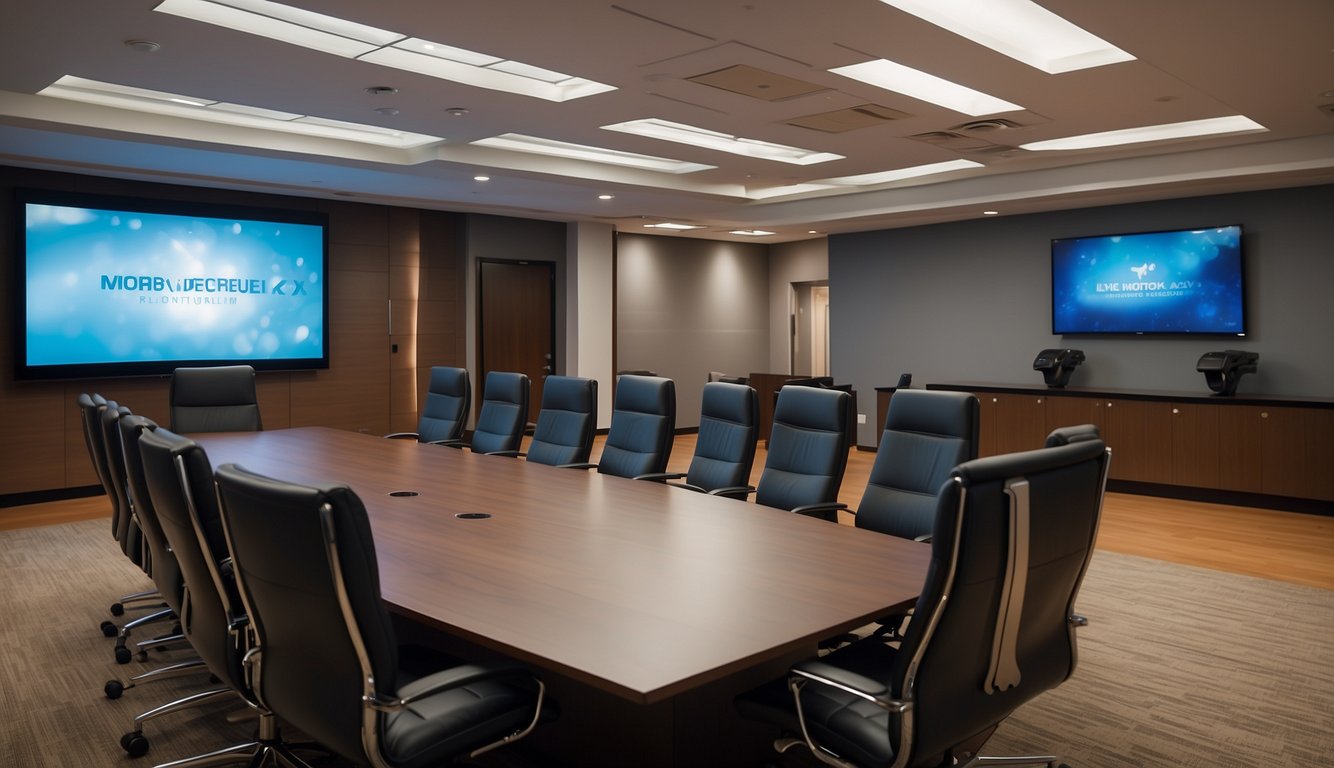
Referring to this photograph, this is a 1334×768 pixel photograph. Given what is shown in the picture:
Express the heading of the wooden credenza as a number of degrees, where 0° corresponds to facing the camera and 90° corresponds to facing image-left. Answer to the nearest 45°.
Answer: approximately 45°

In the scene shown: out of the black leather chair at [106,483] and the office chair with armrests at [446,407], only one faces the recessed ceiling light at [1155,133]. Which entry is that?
the black leather chair

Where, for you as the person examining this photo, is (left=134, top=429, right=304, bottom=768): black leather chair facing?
facing away from the viewer and to the right of the viewer

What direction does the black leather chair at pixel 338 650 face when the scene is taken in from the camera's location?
facing away from the viewer and to the right of the viewer

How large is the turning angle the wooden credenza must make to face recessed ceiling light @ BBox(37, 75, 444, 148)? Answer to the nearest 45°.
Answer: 0° — it already faces it

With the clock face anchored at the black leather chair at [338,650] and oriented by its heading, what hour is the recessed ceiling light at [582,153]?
The recessed ceiling light is roughly at 11 o'clock from the black leather chair.

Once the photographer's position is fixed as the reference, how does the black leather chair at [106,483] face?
facing to the right of the viewer
